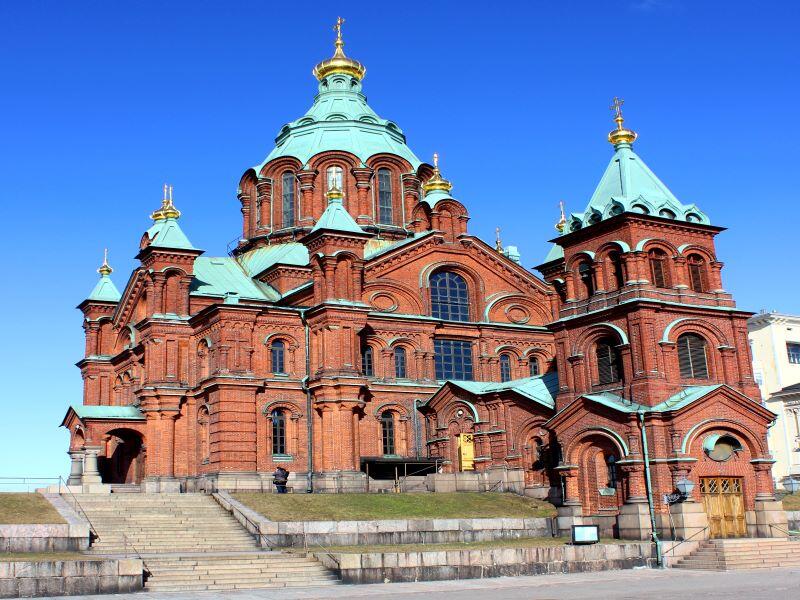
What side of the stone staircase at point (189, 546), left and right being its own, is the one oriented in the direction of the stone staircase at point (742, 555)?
left

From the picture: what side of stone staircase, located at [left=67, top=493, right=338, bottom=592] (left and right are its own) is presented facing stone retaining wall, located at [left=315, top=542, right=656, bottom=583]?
left

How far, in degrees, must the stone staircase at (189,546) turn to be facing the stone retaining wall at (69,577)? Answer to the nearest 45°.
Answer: approximately 45° to its right

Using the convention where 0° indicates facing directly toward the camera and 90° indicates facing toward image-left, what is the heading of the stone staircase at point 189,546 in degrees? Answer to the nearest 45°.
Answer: approximately 0°
